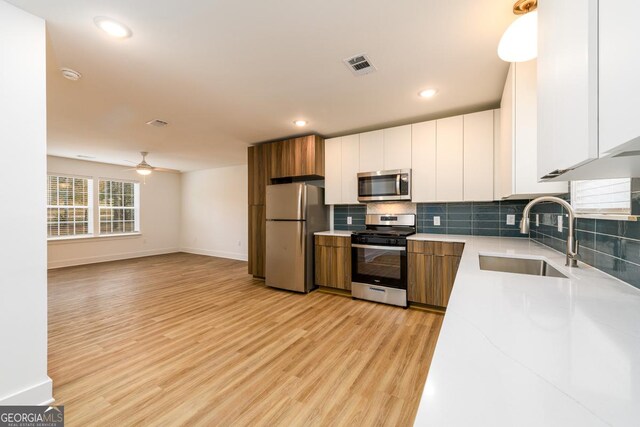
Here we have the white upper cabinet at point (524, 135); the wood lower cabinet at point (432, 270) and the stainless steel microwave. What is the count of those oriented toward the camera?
2

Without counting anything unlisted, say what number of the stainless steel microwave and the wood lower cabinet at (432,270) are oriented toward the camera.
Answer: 2

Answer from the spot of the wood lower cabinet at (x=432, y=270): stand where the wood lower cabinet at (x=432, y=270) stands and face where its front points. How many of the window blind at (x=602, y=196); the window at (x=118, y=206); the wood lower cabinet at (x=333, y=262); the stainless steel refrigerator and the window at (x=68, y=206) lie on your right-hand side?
4

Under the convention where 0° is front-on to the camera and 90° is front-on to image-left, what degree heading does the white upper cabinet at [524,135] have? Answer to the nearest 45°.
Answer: approximately 90°

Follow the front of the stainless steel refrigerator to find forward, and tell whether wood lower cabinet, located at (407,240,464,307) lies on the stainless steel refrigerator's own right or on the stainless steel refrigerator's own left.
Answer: on the stainless steel refrigerator's own left

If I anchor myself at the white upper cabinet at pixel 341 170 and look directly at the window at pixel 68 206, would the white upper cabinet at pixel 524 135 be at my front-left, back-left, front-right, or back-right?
back-left

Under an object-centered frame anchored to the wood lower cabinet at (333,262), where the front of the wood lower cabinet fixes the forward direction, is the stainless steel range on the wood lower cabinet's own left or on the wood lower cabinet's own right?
on the wood lower cabinet's own left

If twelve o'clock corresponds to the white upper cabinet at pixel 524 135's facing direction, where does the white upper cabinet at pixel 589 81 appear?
the white upper cabinet at pixel 589 81 is roughly at 9 o'clock from the white upper cabinet at pixel 524 135.
